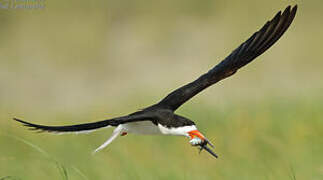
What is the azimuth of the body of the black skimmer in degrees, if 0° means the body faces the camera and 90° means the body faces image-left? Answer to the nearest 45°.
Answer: approximately 315°
